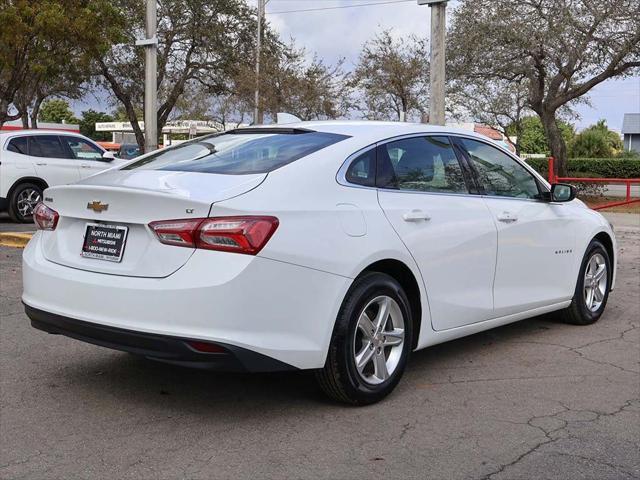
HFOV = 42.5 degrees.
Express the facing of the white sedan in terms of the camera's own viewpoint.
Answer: facing away from the viewer and to the right of the viewer

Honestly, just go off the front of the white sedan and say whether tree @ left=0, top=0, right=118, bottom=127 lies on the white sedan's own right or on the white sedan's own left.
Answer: on the white sedan's own left

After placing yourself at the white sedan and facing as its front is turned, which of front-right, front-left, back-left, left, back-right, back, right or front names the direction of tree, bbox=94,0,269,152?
front-left

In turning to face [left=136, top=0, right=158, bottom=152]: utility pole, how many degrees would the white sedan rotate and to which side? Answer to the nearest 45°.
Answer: approximately 45° to its left

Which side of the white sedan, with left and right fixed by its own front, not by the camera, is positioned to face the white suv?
left

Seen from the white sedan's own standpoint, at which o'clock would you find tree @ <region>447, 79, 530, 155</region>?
The tree is roughly at 11 o'clock from the white sedan.

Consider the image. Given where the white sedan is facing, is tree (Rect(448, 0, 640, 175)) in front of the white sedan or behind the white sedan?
in front

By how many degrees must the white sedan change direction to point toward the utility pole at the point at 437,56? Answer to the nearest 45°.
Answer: approximately 45° to its left

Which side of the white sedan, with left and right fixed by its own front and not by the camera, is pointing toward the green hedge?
front
